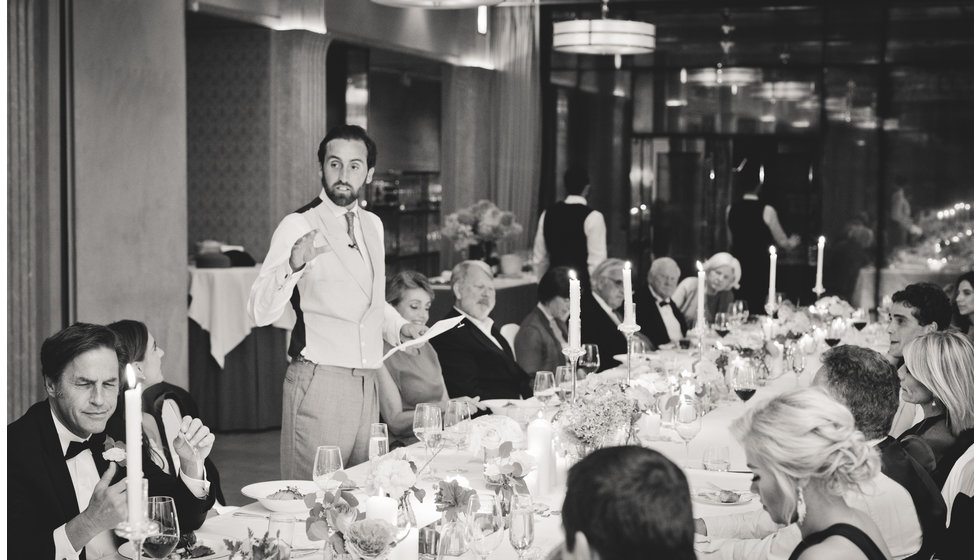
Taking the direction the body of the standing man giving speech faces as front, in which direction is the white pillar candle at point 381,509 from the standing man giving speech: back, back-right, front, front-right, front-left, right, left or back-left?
front-right

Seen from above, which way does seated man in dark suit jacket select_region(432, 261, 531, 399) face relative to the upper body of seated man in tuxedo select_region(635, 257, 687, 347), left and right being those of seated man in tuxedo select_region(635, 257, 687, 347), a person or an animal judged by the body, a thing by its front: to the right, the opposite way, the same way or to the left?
the same way

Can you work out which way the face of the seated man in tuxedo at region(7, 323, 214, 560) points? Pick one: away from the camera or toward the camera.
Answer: toward the camera

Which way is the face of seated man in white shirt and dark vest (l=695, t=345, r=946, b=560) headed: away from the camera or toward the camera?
away from the camera

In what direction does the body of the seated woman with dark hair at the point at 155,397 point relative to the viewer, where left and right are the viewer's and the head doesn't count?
facing away from the viewer and to the right of the viewer

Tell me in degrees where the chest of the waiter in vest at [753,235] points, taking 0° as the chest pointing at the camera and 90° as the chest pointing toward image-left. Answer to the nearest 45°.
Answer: approximately 225°

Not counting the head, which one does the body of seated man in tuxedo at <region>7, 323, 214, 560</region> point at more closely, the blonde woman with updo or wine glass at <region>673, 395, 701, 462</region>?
the blonde woman with updo

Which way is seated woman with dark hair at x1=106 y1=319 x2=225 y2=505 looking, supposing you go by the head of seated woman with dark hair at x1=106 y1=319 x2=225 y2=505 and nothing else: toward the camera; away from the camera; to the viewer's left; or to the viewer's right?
to the viewer's right

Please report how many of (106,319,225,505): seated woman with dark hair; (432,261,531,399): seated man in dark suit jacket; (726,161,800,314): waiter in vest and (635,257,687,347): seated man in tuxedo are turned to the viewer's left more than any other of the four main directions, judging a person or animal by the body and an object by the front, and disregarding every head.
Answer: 0

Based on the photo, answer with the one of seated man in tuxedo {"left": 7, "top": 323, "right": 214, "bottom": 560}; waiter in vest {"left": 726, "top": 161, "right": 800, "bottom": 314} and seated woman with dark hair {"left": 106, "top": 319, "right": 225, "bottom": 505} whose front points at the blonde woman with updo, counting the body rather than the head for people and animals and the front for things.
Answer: the seated man in tuxedo

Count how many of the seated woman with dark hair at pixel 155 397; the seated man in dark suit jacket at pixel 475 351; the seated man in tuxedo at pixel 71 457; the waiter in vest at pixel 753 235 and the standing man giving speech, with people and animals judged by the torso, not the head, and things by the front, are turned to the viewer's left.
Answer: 0

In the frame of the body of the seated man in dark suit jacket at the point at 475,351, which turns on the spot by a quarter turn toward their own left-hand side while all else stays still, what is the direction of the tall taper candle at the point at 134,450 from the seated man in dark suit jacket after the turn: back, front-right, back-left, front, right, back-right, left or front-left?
back-right

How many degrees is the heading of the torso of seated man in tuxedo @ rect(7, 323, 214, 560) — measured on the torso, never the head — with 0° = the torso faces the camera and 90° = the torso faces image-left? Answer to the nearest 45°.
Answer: approximately 315°

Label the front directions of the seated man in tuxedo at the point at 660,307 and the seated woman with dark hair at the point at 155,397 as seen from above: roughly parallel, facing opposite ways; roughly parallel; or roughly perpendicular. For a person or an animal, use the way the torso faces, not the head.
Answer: roughly perpendicular
